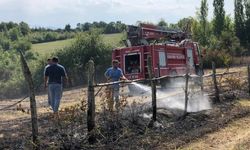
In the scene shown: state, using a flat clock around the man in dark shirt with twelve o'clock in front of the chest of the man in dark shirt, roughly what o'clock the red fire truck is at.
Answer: The red fire truck is roughly at 1 o'clock from the man in dark shirt.

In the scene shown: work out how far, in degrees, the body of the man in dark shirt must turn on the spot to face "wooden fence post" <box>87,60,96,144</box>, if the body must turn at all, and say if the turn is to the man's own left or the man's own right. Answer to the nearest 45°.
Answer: approximately 180°

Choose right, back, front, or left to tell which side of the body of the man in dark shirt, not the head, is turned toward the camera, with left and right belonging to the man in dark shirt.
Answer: back

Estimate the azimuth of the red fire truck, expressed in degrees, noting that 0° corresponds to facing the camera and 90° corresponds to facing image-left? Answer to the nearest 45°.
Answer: approximately 225°

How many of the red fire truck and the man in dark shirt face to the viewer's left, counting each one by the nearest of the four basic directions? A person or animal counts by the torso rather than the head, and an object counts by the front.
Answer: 0
